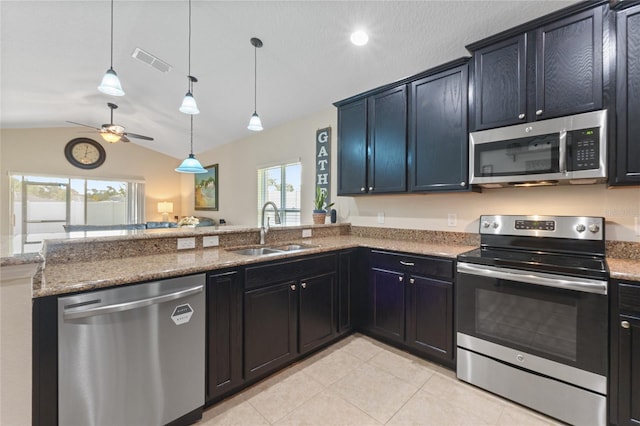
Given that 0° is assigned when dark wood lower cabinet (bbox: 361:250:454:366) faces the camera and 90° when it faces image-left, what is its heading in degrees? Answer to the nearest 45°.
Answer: approximately 45°

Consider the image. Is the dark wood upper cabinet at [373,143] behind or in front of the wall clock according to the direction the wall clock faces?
in front

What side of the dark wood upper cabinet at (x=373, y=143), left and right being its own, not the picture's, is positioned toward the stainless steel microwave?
left

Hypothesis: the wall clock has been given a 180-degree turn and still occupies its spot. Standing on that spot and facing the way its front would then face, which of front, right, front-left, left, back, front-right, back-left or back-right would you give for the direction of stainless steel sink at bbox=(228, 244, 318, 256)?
back

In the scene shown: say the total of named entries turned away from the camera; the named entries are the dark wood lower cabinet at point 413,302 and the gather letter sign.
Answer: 0

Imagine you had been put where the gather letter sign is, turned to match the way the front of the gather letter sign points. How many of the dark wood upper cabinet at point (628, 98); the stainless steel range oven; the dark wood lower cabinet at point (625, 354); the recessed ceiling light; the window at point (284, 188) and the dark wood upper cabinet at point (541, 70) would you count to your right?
1

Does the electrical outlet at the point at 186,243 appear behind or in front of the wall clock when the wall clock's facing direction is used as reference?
in front

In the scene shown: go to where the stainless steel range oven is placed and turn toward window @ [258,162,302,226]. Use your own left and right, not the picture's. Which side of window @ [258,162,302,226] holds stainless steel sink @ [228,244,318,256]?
left

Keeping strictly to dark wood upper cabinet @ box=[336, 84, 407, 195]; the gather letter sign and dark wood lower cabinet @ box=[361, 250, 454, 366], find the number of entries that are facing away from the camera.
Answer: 0

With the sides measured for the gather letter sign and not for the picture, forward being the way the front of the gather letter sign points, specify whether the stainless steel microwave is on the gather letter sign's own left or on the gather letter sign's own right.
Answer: on the gather letter sign's own left

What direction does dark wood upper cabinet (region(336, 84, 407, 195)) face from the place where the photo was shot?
facing the viewer and to the left of the viewer

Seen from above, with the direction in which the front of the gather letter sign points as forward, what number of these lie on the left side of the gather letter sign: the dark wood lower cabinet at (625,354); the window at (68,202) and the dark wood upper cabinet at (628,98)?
2

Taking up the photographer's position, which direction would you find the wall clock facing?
facing the viewer

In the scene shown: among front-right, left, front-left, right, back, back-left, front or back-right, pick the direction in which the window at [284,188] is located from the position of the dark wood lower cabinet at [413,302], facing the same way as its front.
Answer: right
